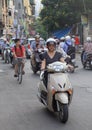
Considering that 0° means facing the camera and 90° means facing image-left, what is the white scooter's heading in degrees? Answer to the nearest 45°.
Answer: approximately 315°

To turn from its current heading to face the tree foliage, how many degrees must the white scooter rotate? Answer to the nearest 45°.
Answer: approximately 135° to its left

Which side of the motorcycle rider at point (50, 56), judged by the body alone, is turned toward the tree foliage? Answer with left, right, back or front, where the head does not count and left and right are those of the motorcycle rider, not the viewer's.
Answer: back

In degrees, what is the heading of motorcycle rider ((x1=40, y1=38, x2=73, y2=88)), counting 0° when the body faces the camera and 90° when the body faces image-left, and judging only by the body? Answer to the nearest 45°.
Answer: approximately 0°
